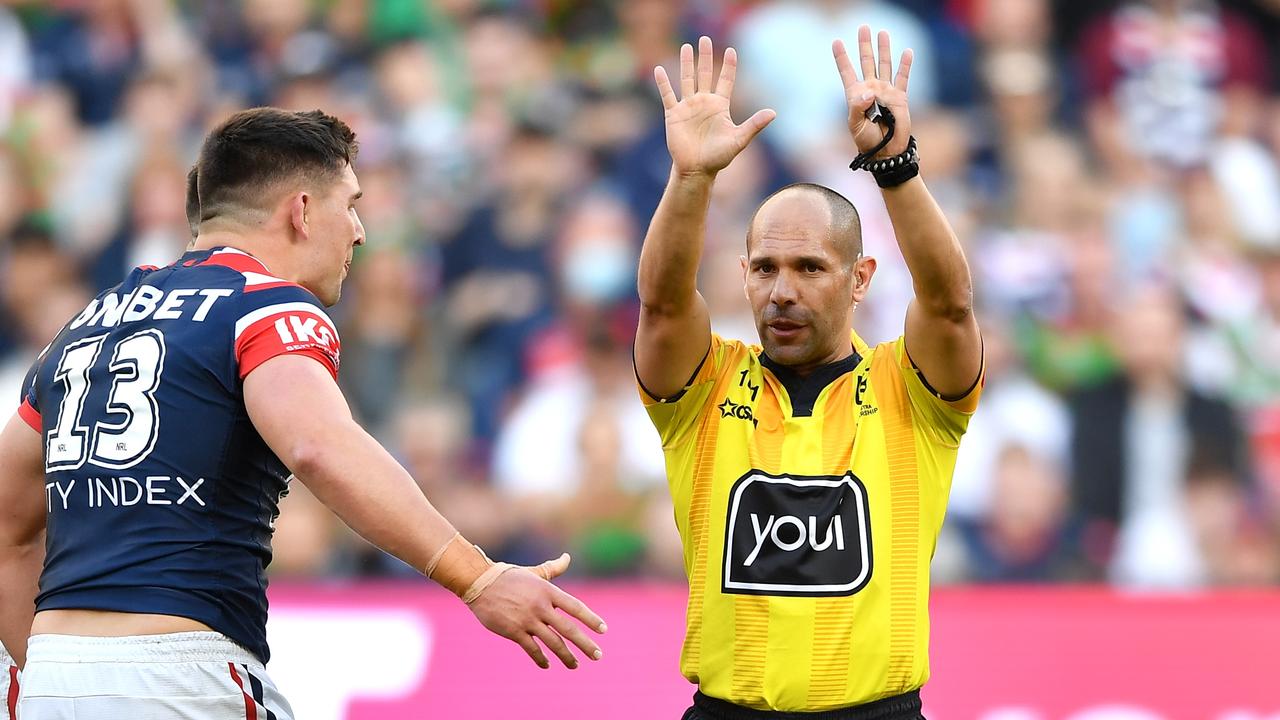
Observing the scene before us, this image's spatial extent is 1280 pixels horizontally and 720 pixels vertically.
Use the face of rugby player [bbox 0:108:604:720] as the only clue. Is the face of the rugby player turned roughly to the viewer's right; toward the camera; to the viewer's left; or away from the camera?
to the viewer's right

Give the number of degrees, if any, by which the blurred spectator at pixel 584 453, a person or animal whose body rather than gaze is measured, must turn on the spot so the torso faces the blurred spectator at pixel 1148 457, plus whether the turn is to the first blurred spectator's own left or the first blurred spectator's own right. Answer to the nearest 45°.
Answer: approximately 90° to the first blurred spectator's own left

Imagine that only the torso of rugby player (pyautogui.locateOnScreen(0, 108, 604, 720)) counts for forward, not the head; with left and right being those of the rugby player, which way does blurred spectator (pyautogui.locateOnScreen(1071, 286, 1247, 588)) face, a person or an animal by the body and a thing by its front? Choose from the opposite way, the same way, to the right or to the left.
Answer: the opposite way

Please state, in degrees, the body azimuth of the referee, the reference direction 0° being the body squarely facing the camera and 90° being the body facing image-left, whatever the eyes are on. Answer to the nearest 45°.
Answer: approximately 0°

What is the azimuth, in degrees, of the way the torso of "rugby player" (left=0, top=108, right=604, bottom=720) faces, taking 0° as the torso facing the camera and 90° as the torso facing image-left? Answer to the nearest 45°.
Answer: approximately 225°

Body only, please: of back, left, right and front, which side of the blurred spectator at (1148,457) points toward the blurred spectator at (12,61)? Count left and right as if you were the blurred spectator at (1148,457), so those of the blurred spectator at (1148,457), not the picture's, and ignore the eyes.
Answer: right

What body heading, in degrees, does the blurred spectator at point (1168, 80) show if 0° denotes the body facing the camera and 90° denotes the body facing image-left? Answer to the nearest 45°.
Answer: approximately 0°

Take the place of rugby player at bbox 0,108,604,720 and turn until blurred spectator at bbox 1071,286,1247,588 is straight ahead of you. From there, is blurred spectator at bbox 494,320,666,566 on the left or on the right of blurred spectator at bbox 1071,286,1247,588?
left
